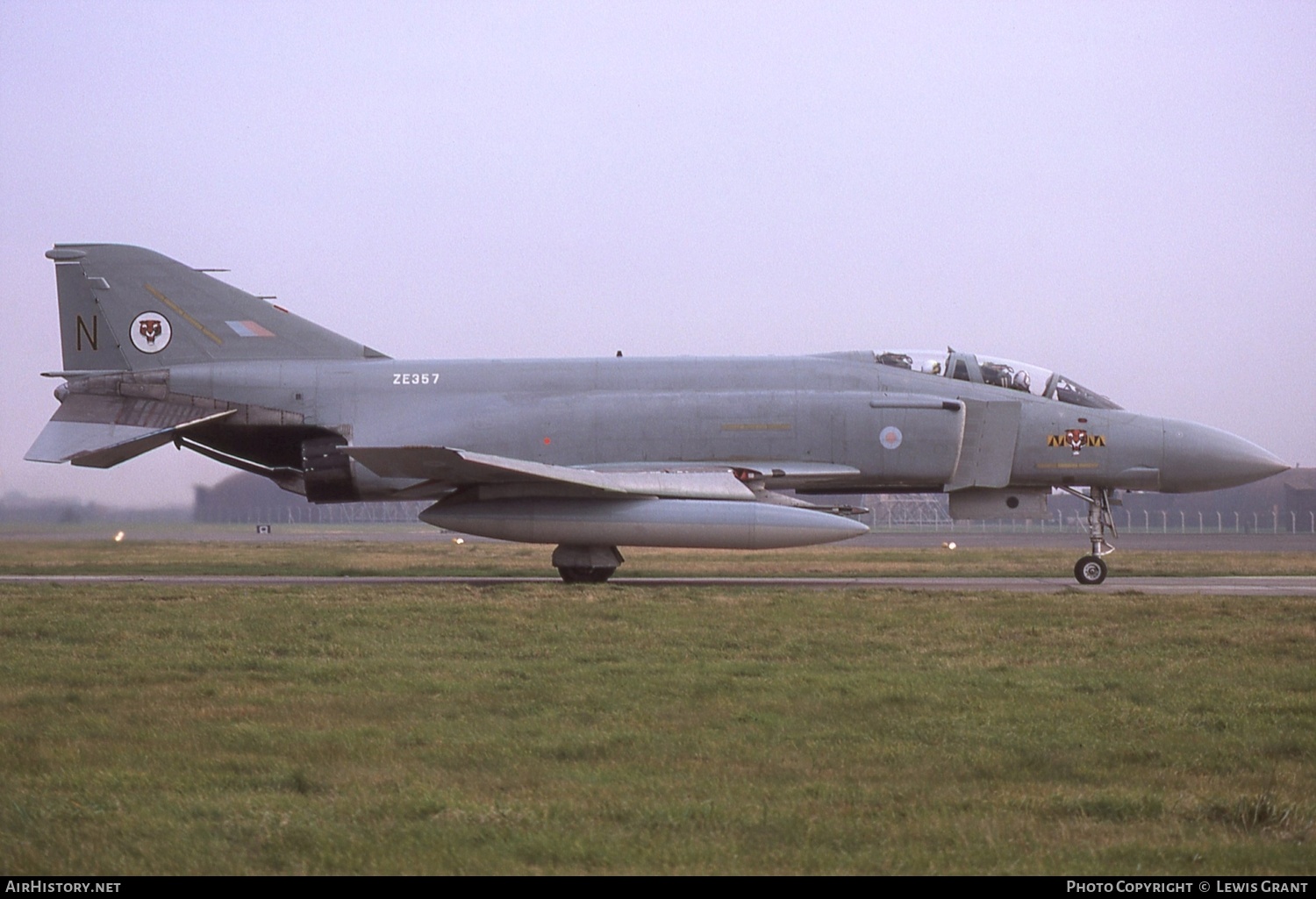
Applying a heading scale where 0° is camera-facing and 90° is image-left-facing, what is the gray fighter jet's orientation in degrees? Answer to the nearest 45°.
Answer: approximately 270°
